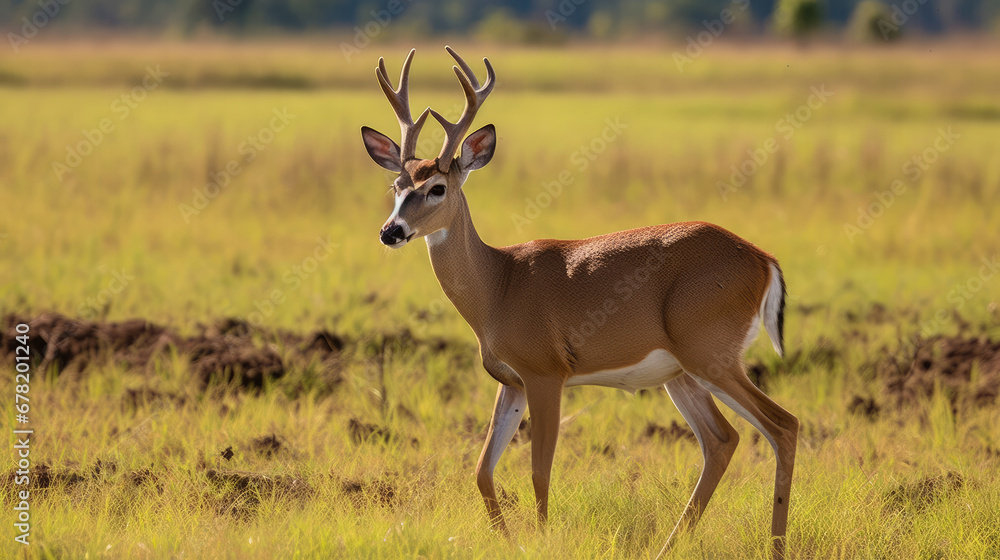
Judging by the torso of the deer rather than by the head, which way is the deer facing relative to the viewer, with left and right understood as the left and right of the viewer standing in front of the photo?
facing to the left of the viewer
